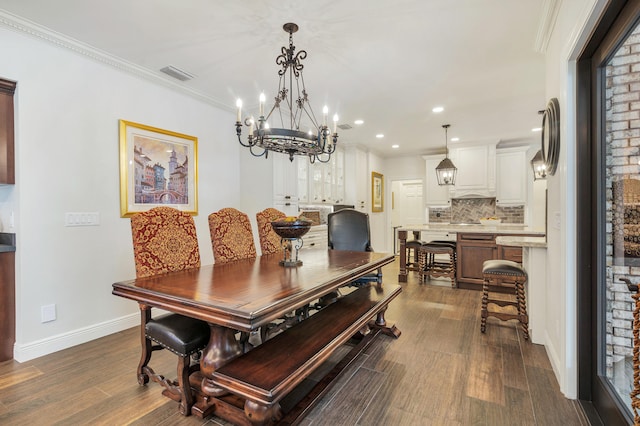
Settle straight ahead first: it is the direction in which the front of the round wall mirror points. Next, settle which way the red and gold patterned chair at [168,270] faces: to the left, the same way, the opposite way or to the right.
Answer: the opposite way

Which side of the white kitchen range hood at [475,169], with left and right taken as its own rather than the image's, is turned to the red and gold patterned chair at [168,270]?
front

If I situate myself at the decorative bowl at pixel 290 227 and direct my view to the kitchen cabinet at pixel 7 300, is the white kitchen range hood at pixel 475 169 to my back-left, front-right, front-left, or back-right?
back-right

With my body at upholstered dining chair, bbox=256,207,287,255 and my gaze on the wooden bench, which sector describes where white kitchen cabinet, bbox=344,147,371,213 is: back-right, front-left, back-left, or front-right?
back-left

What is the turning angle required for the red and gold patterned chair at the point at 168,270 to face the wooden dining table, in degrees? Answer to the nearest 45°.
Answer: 0° — it already faces it

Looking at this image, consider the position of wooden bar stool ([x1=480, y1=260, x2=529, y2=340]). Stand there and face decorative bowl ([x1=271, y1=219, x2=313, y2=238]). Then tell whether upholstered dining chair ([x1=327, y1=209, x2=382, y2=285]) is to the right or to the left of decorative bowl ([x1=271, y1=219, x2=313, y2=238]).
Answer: right

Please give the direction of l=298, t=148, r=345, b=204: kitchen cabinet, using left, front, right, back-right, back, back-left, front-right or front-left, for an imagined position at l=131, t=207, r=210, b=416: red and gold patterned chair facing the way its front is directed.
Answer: left

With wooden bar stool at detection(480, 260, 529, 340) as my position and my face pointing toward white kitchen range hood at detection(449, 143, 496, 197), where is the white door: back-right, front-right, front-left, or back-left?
front-left

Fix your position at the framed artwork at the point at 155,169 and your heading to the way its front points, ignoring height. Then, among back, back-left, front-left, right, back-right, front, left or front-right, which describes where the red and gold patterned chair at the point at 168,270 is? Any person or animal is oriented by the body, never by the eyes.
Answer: front-right

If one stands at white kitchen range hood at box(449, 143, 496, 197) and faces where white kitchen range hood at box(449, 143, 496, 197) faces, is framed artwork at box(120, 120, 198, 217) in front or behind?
in front

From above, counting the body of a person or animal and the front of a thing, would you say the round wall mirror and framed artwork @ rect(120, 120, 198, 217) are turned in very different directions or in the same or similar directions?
very different directions

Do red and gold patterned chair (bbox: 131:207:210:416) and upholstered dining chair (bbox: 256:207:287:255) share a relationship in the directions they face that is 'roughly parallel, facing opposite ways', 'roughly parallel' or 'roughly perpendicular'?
roughly parallel

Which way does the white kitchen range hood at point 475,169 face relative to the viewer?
toward the camera

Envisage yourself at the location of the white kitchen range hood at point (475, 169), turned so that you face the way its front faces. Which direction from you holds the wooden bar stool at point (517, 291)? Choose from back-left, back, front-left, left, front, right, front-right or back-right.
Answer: front

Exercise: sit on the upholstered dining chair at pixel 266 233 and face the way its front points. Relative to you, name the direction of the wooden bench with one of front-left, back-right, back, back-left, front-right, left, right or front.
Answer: front-right

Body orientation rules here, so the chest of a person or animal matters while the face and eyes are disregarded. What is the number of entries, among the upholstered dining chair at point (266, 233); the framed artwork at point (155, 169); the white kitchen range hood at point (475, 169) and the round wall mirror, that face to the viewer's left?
1

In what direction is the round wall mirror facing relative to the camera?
to the viewer's left

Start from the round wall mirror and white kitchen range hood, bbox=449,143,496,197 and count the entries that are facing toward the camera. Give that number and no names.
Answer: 1

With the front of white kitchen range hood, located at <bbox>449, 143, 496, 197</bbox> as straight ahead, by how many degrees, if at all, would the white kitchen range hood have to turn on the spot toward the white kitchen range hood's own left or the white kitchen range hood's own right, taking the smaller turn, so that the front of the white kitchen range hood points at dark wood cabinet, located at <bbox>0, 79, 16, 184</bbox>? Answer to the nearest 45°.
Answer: approximately 45° to the white kitchen range hood's own right

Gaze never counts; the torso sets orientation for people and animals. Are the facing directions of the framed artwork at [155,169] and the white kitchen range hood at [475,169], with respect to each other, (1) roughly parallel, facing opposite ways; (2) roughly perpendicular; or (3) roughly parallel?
roughly perpendicular

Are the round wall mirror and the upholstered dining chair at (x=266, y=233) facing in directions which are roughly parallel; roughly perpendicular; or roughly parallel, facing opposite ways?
roughly parallel, facing opposite ways

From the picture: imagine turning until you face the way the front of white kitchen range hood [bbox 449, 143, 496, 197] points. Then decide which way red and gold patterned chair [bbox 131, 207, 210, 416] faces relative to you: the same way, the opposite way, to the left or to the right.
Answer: to the left

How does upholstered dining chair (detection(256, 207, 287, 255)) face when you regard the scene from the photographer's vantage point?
facing the viewer and to the right of the viewer
